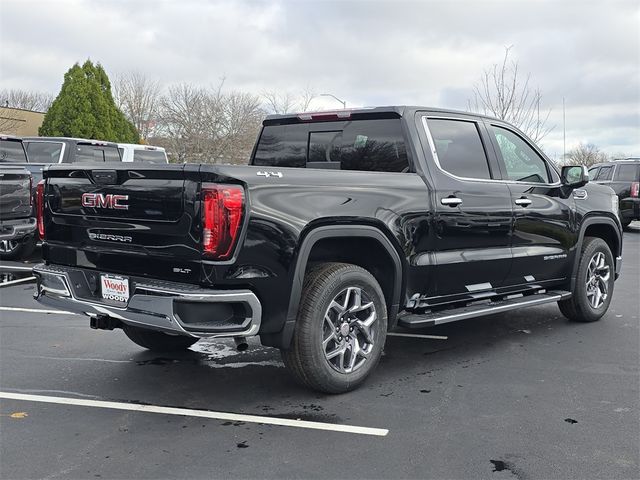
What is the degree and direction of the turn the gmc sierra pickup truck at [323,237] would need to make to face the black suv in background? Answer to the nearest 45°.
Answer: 0° — it already faces it

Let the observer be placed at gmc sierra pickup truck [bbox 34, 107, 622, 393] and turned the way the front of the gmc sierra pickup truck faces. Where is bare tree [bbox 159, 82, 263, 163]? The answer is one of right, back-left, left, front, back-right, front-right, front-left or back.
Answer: front-left

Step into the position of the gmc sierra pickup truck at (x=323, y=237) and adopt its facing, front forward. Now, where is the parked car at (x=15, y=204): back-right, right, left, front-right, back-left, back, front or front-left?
left

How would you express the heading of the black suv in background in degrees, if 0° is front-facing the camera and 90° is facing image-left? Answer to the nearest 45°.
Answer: approximately 135°

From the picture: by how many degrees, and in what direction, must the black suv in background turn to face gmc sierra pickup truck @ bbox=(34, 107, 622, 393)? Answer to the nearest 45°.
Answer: approximately 135° to its left

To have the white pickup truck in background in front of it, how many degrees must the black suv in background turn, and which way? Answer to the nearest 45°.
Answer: approximately 90° to its left

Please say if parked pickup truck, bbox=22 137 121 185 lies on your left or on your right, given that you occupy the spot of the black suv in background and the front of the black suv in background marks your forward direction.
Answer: on your left

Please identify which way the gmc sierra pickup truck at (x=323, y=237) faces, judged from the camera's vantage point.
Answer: facing away from the viewer and to the right of the viewer

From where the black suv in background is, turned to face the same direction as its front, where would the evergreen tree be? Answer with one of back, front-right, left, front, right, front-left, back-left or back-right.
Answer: front-left

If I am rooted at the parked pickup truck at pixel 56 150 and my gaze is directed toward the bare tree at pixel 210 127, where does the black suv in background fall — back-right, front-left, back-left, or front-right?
front-right

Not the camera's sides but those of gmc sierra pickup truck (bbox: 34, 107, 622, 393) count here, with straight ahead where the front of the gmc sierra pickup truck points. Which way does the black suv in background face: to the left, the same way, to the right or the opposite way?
to the left

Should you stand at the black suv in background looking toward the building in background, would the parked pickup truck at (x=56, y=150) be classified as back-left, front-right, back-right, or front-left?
front-left

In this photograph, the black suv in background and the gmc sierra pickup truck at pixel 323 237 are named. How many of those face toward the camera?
0
